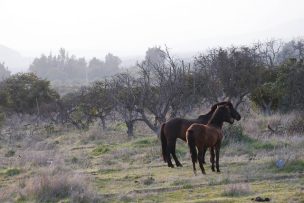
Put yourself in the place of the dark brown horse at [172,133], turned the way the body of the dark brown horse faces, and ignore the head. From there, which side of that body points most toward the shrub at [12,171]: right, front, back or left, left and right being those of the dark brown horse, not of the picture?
back

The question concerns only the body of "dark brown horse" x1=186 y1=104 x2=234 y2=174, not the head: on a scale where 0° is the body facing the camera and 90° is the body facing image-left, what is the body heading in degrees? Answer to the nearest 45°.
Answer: approximately 225°

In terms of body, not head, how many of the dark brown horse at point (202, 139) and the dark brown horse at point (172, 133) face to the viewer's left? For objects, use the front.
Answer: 0

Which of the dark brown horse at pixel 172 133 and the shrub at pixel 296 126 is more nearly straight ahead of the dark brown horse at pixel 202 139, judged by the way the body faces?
the shrub

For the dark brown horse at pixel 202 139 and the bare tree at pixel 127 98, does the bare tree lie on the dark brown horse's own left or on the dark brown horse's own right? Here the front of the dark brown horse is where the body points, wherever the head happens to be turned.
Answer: on the dark brown horse's own left

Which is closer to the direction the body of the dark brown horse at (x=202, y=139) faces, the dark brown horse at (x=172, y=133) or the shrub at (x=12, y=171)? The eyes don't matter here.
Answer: the dark brown horse

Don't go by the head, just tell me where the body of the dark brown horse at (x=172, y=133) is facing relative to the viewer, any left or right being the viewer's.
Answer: facing to the right of the viewer

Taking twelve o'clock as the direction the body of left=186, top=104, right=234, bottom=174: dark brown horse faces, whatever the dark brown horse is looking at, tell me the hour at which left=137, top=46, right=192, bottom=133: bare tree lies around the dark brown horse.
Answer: The bare tree is roughly at 10 o'clock from the dark brown horse.

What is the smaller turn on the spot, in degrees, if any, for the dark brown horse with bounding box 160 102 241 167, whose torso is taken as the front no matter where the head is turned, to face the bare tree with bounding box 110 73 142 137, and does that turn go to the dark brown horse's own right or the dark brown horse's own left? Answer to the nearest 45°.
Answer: approximately 90° to the dark brown horse's own left

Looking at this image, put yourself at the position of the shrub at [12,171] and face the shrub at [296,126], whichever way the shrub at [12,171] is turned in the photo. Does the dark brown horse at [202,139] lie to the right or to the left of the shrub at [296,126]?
right

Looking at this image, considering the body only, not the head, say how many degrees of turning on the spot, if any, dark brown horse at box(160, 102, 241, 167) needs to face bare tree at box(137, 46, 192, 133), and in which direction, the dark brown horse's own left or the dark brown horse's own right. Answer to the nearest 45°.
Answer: approximately 90° to the dark brown horse's own left

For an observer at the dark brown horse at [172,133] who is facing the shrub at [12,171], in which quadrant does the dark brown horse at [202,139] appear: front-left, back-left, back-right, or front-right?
back-left

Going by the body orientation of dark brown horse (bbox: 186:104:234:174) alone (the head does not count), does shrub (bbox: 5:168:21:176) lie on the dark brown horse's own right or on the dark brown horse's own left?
on the dark brown horse's own left
